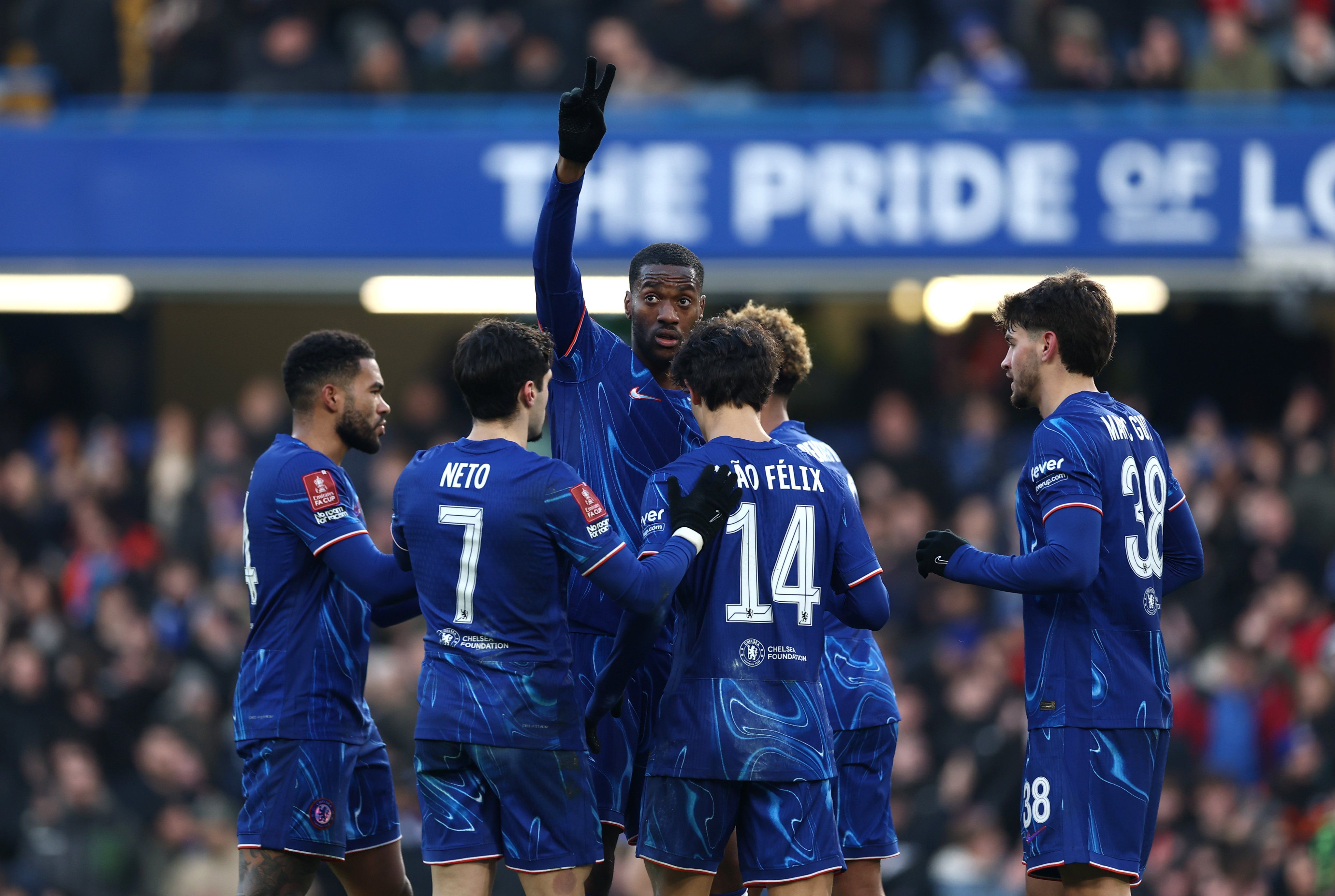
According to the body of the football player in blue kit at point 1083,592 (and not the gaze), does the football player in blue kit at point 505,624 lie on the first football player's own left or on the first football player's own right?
on the first football player's own left

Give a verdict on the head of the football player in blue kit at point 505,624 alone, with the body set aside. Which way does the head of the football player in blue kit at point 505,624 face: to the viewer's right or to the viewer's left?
to the viewer's right

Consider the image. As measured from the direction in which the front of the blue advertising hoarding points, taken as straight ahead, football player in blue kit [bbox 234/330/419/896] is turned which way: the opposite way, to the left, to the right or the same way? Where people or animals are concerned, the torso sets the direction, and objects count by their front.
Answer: to the left

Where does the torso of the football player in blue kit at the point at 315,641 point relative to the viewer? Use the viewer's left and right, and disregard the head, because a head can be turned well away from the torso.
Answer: facing to the right of the viewer

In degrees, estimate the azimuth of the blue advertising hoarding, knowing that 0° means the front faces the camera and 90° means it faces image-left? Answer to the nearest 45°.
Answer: approximately 0°

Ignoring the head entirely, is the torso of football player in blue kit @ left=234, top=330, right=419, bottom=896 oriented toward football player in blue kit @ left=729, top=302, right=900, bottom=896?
yes

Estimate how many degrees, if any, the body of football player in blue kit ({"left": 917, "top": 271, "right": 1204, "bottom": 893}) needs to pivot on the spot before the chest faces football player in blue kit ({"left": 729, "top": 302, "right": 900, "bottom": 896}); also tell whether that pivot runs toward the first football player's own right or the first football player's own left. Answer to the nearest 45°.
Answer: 0° — they already face them
